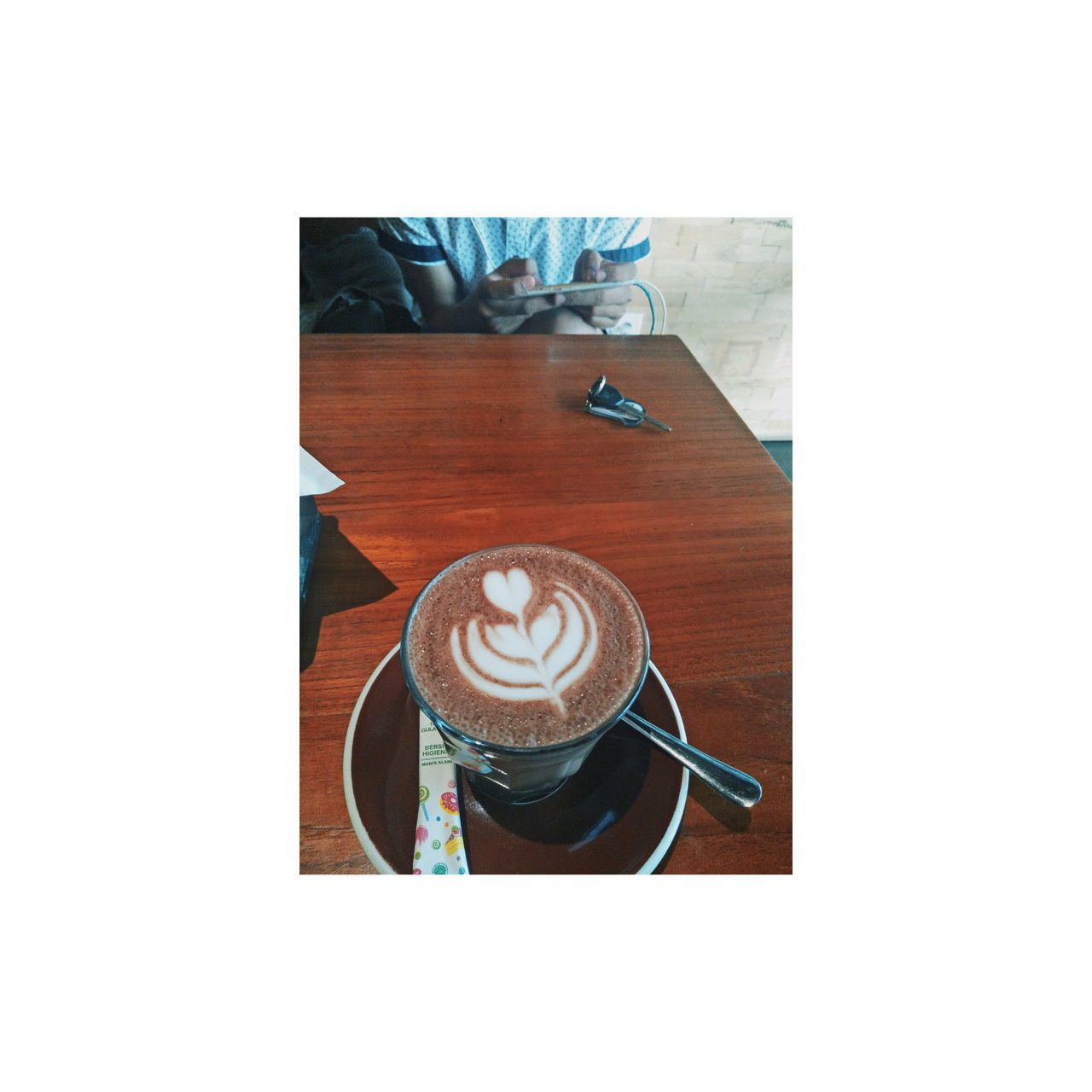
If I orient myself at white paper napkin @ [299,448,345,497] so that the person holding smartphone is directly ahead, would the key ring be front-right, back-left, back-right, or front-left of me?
front-right

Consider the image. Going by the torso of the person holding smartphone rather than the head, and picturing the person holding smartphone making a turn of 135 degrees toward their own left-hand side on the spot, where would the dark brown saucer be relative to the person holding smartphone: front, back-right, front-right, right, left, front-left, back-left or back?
back-right

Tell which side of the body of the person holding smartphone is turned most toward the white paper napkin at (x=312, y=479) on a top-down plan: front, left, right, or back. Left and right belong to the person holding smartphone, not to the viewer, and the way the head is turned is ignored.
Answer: front

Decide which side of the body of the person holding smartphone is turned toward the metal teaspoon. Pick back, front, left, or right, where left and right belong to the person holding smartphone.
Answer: front

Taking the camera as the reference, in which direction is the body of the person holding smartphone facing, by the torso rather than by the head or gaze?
toward the camera

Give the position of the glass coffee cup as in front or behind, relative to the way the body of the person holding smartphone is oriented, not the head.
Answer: in front

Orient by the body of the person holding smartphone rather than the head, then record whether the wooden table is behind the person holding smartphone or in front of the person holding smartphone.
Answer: in front
